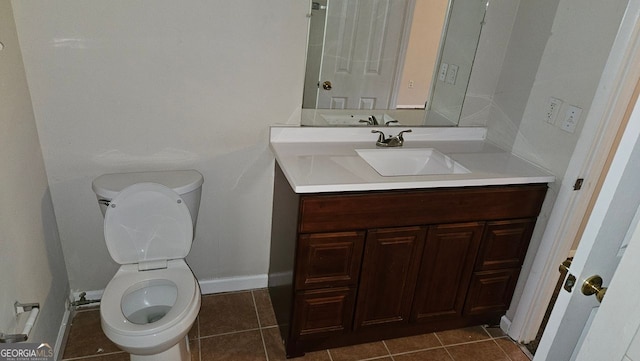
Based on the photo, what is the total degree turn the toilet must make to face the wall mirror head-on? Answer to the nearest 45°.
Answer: approximately 90° to its left

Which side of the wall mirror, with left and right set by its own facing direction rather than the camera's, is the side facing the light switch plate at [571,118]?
left

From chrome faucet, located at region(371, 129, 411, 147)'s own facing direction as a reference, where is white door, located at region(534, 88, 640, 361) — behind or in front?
in front

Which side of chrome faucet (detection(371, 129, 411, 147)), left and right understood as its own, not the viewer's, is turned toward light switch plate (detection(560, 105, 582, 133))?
left

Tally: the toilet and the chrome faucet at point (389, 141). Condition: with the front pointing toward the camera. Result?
2

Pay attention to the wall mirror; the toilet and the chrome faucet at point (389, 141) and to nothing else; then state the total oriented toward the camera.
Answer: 3

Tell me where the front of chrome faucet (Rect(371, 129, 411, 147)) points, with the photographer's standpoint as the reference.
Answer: facing the viewer

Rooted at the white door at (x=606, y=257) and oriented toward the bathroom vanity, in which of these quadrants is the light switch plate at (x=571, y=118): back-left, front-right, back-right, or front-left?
front-right

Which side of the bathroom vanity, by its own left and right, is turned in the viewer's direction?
front

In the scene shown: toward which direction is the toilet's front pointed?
toward the camera

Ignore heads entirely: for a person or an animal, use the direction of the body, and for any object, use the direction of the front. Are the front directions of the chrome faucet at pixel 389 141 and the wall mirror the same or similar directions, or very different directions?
same or similar directions
